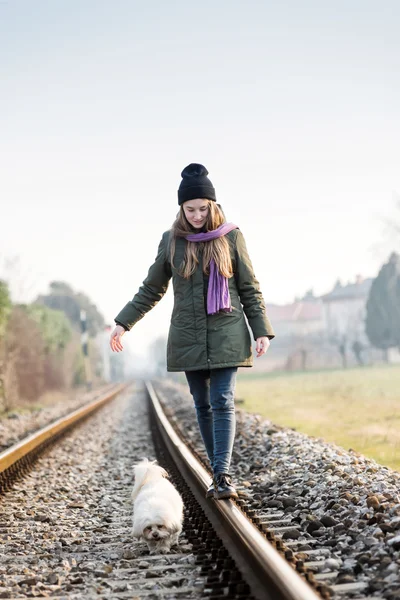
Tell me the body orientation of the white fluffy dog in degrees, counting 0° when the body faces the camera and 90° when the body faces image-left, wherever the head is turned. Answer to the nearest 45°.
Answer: approximately 0°

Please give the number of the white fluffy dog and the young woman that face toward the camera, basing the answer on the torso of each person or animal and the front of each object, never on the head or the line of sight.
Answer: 2

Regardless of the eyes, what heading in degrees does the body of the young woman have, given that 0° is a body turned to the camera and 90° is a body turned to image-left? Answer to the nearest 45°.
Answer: approximately 0°
